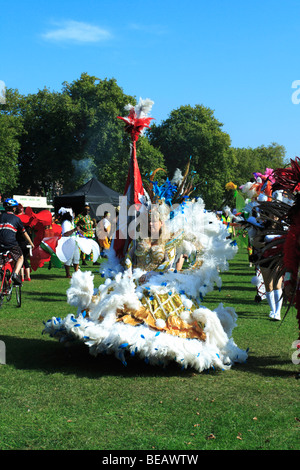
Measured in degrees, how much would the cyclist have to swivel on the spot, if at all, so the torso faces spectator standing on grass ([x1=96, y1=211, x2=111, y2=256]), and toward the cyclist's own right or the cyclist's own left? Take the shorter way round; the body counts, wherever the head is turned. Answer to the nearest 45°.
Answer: approximately 45° to the cyclist's own left

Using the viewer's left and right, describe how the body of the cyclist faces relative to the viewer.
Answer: facing away from the viewer and to the right of the viewer

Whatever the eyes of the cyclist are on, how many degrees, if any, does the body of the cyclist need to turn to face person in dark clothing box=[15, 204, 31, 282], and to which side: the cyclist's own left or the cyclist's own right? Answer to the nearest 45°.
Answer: approximately 45° to the cyclist's own left
